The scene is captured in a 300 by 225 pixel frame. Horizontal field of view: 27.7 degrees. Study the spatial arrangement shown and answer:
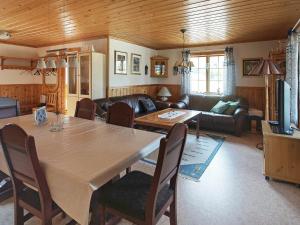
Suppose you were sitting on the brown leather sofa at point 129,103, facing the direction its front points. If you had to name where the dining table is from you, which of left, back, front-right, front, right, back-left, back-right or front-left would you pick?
front-right

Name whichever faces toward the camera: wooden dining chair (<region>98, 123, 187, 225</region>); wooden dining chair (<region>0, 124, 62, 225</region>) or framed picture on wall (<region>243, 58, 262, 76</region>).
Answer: the framed picture on wall

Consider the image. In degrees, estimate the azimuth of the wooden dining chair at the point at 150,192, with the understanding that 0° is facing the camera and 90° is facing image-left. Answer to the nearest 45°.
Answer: approximately 135°

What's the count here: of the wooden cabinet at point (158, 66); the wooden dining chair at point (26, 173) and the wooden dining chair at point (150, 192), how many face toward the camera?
1

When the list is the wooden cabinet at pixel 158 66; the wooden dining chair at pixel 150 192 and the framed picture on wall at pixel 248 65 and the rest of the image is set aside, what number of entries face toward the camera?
2

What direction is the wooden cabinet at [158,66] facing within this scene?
toward the camera

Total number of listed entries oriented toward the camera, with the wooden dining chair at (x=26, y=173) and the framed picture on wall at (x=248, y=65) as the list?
1

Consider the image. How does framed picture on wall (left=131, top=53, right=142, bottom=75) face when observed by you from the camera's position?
facing the viewer and to the right of the viewer

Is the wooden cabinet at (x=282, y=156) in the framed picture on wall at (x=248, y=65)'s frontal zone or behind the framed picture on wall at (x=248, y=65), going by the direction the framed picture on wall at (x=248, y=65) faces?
frontal zone

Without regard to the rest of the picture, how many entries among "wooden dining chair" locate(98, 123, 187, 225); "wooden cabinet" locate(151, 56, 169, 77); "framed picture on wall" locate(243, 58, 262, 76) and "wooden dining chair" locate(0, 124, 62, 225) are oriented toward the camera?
2

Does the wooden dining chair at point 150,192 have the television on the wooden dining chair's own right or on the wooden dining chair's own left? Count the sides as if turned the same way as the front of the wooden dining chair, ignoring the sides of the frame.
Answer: on the wooden dining chair's own right

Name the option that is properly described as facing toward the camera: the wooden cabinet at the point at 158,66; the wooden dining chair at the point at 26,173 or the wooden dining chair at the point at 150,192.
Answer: the wooden cabinet

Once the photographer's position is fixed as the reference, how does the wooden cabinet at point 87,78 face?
facing the viewer and to the left of the viewer
